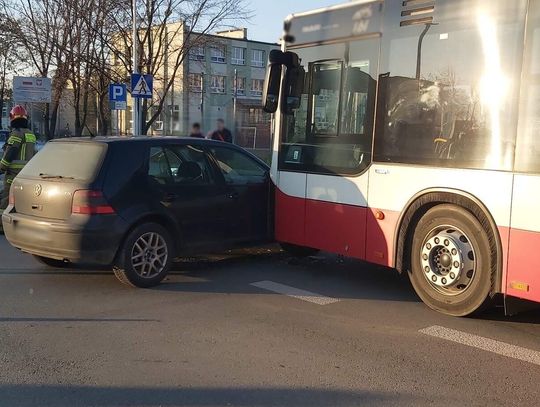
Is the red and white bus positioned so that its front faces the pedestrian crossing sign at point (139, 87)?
yes

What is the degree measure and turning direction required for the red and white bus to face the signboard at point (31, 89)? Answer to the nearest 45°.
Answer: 0° — it already faces it

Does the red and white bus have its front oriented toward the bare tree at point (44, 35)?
yes

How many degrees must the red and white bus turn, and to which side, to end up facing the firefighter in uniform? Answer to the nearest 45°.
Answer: approximately 45° to its left

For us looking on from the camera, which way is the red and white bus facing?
facing away from the viewer and to the left of the viewer
